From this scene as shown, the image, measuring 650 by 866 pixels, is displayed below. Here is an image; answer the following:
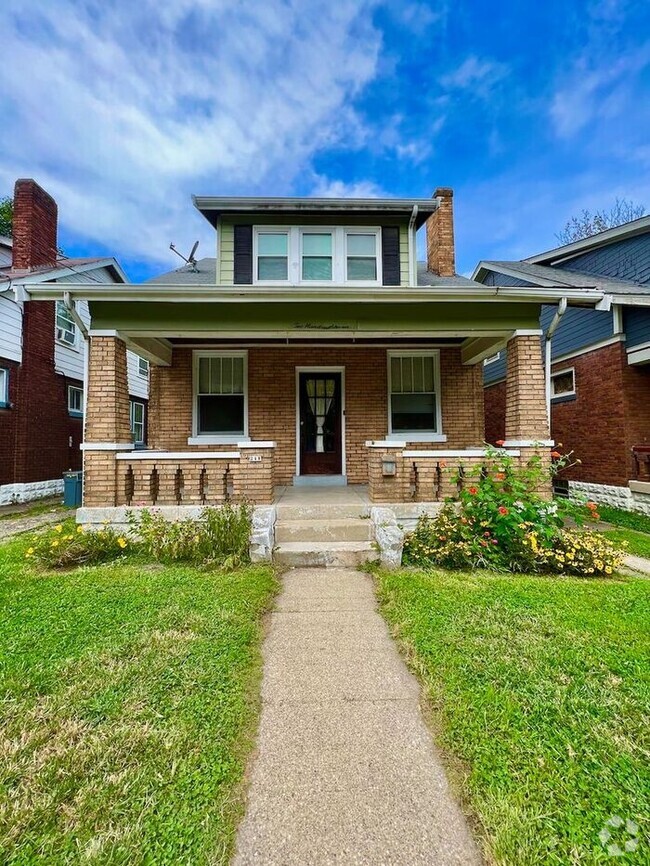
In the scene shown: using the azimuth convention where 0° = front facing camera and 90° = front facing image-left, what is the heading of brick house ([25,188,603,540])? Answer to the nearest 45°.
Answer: approximately 0°

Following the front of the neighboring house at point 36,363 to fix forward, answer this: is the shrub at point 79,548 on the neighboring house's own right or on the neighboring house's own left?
on the neighboring house's own left

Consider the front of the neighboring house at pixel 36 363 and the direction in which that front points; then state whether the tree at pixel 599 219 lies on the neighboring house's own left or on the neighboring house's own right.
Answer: on the neighboring house's own left

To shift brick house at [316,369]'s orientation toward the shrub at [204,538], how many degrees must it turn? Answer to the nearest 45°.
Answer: approximately 45° to its right

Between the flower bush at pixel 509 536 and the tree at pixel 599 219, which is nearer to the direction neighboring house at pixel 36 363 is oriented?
the flower bush

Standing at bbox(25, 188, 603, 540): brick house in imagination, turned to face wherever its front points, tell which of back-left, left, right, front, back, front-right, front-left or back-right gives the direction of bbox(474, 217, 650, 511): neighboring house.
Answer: left

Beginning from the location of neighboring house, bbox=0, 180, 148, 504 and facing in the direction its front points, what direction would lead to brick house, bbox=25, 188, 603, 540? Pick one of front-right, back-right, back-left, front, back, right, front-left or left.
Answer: left

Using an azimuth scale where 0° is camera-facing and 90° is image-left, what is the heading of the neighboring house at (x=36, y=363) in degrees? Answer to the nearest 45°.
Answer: approximately 45°

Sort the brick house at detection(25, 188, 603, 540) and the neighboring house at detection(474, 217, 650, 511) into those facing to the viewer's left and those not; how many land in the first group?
0

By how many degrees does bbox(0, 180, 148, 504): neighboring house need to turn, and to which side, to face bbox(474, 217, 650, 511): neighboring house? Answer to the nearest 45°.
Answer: approximately 90° to its left

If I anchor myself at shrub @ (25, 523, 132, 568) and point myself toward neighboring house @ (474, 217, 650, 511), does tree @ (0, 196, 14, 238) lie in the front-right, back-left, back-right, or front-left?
back-left

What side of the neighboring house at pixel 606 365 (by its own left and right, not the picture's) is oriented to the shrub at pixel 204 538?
right
